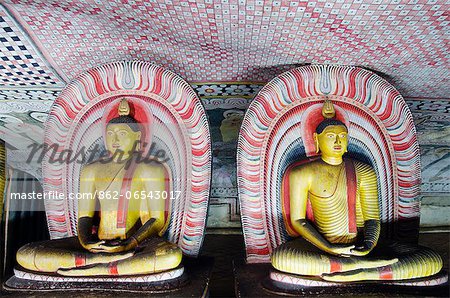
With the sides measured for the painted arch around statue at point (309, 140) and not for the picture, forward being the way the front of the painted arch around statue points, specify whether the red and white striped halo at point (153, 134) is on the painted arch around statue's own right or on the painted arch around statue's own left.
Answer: on the painted arch around statue's own right

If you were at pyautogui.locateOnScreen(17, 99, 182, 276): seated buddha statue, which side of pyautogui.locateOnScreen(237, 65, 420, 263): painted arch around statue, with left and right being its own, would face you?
right

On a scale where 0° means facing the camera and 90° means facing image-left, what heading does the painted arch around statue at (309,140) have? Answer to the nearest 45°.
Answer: approximately 0°
